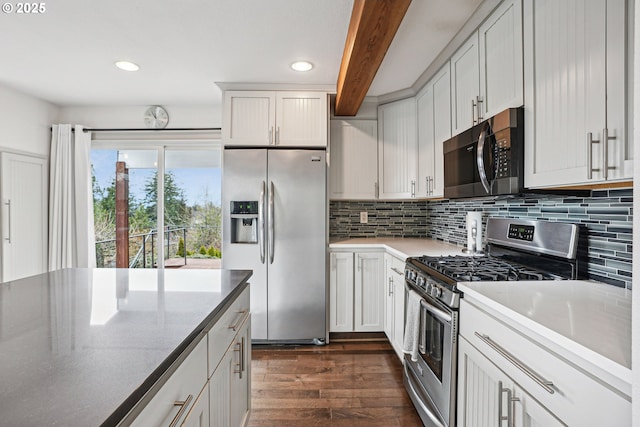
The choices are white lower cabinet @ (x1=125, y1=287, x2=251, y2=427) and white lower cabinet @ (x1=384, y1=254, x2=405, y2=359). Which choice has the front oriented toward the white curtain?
white lower cabinet @ (x1=384, y1=254, x2=405, y2=359)

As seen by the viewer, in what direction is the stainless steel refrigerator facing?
toward the camera

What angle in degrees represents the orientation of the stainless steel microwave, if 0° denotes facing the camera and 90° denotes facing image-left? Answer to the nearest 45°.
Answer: approximately 45°

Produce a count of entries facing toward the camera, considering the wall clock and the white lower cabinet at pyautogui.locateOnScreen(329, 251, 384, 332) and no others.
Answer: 2

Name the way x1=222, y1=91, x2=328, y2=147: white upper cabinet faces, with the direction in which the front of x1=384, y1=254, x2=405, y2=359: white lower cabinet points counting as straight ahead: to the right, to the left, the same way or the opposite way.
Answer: to the left

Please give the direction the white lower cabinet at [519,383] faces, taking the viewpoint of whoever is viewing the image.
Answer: facing the viewer and to the left of the viewer

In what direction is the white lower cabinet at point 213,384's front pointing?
to the viewer's right

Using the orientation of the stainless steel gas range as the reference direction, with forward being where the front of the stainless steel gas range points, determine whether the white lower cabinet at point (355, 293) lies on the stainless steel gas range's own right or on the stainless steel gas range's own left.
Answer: on the stainless steel gas range's own right

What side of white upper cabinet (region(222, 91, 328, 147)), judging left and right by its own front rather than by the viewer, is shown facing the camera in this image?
front

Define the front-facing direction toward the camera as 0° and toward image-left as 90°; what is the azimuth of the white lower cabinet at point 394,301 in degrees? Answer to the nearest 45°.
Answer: approximately 90°

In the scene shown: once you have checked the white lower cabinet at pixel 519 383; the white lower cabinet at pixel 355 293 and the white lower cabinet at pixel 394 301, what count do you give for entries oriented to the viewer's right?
0

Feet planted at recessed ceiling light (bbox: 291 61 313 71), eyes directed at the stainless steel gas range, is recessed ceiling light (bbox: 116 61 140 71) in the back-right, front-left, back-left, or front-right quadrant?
back-right

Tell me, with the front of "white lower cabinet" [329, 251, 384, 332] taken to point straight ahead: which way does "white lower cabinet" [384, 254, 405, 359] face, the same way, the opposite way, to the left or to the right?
to the right
